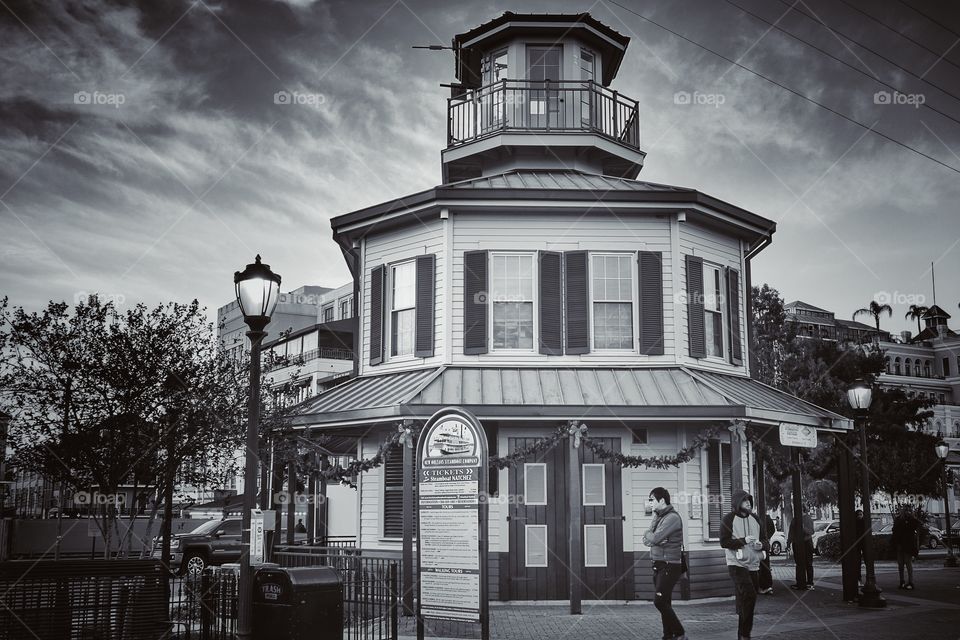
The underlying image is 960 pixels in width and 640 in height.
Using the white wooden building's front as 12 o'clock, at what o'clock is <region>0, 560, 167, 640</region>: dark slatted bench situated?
The dark slatted bench is roughly at 1 o'clock from the white wooden building.

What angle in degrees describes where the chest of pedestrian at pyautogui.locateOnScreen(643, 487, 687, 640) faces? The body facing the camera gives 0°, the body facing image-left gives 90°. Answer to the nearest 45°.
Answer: approximately 90°

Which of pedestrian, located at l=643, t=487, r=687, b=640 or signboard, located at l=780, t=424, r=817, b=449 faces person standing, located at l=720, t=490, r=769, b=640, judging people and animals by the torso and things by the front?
the signboard

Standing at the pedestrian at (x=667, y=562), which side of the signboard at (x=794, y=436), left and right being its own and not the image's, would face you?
front

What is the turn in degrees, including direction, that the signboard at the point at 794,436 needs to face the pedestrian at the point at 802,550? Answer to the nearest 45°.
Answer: approximately 180°

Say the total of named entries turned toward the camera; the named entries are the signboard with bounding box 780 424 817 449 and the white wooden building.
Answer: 2

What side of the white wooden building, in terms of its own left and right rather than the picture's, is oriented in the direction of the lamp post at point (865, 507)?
left
